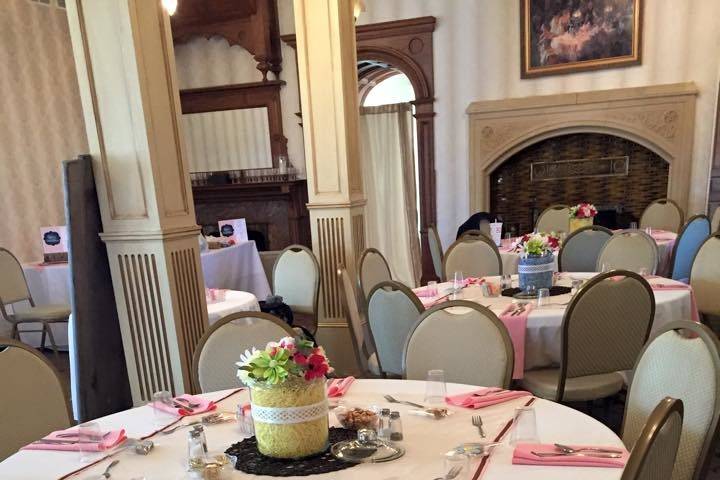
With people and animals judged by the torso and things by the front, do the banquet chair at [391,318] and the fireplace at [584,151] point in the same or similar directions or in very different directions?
very different directions

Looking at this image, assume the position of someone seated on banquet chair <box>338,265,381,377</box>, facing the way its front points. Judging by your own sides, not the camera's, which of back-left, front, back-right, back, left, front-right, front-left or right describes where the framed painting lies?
front-left

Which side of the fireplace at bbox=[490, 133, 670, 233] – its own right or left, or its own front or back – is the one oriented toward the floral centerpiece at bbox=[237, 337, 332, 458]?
front

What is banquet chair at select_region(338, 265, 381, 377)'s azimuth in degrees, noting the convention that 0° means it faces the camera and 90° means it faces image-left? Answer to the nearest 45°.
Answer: approximately 270°

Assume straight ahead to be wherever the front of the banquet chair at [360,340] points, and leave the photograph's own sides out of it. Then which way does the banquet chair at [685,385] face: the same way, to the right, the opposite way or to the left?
the opposite way

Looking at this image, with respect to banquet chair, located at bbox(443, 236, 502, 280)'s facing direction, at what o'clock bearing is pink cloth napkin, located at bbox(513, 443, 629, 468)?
The pink cloth napkin is roughly at 12 o'clock from the banquet chair.

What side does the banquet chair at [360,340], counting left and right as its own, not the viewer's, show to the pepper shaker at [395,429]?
right

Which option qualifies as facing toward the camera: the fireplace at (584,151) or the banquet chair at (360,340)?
the fireplace

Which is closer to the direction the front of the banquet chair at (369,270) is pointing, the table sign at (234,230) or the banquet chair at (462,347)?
the banquet chair

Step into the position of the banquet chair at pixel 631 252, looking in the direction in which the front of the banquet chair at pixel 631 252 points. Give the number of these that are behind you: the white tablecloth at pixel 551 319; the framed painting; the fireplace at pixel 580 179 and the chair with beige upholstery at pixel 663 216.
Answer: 3

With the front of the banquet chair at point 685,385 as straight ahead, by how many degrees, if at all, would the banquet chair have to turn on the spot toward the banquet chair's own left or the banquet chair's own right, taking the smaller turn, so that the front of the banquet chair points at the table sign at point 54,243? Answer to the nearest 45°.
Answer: approximately 45° to the banquet chair's own right

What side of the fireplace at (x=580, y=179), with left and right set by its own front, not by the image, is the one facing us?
front

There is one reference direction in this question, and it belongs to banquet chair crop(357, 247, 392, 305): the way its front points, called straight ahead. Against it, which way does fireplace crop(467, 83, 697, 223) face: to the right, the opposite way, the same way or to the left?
to the right
